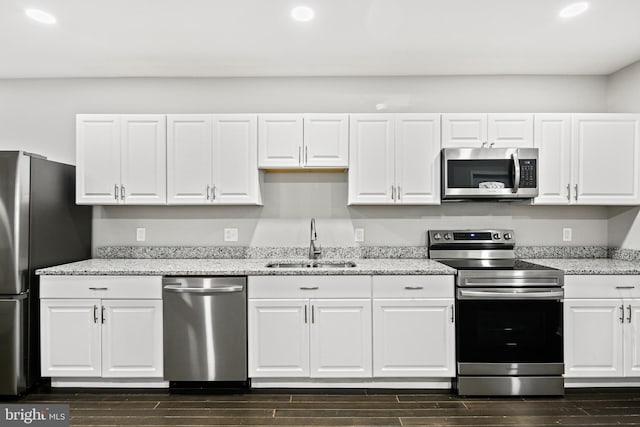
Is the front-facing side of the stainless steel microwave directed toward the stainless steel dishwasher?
no

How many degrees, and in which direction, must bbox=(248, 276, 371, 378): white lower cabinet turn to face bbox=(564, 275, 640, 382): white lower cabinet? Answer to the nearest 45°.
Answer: approximately 90° to its left

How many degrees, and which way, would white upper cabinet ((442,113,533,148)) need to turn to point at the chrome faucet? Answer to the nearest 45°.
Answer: approximately 90° to its right

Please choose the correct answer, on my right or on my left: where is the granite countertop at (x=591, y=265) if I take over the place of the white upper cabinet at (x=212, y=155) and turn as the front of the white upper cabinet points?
on my left

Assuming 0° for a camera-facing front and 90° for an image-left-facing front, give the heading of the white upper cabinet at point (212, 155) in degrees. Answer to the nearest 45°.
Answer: approximately 0°

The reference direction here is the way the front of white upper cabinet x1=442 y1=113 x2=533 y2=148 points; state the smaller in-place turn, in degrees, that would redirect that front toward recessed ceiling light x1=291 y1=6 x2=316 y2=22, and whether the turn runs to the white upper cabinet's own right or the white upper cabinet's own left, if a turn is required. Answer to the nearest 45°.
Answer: approximately 45° to the white upper cabinet's own right

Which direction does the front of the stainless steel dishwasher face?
toward the camera

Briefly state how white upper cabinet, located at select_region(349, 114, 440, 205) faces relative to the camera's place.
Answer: facing the viewer

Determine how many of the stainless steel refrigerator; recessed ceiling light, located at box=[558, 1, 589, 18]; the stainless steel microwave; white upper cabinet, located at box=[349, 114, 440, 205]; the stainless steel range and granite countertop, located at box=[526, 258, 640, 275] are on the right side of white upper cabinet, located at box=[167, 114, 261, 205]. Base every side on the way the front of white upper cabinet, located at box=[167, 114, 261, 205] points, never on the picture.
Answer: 1

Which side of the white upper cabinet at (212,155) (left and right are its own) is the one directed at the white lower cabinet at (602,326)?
left

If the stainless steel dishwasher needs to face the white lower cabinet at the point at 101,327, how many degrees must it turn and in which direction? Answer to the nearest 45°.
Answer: approximately 90° to its right

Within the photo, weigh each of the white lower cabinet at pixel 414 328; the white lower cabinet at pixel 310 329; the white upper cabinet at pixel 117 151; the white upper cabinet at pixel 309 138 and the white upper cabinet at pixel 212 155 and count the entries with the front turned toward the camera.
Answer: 5

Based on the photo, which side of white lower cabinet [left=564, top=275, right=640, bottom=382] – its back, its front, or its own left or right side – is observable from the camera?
front

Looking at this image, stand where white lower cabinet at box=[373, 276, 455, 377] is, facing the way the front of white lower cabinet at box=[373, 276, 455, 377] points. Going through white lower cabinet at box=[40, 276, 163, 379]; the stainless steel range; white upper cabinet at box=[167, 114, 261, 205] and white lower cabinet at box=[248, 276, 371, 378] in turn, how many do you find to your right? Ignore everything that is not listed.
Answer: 3
